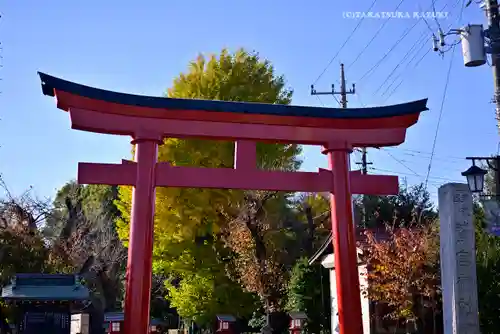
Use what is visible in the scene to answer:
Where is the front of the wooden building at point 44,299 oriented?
toward the camera

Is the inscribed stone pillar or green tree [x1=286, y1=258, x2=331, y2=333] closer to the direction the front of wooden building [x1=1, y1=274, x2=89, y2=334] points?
the inscribed stone pillar

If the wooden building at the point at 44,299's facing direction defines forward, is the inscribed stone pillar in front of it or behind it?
in front

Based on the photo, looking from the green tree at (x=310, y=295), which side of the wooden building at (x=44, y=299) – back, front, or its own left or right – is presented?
left

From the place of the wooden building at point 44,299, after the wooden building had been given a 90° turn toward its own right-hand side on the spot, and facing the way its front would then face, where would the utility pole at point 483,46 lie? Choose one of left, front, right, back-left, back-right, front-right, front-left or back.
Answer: back-left

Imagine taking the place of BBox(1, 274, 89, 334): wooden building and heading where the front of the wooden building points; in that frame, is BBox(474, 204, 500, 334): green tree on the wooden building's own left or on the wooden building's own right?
on the wooden building's own left

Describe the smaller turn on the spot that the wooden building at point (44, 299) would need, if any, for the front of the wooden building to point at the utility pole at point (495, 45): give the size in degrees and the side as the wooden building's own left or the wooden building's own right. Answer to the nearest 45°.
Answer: approximately 45° to the wooden building's own left

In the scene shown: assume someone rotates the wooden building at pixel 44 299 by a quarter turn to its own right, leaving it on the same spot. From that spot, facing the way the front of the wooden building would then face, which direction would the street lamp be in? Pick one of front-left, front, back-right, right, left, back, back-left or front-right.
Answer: back-left
